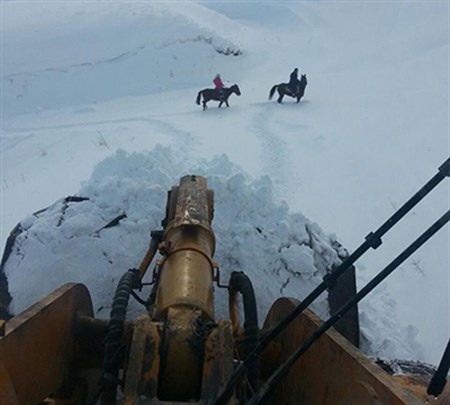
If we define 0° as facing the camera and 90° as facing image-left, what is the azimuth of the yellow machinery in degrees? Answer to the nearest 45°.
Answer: approximately 180°
